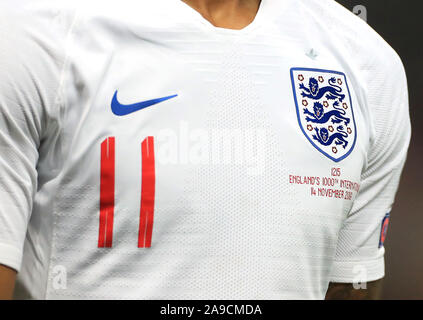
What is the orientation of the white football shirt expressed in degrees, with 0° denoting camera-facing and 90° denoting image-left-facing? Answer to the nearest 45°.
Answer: approximately 315°
